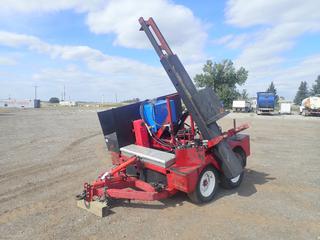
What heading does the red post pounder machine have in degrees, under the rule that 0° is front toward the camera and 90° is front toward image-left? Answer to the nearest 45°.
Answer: approximately 45°

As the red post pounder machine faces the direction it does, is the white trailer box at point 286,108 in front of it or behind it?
behind

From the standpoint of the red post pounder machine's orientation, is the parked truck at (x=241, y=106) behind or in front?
behind

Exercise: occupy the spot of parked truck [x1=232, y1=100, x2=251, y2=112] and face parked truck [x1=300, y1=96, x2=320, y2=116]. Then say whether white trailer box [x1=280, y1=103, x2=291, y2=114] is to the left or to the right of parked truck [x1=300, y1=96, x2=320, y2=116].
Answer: left
